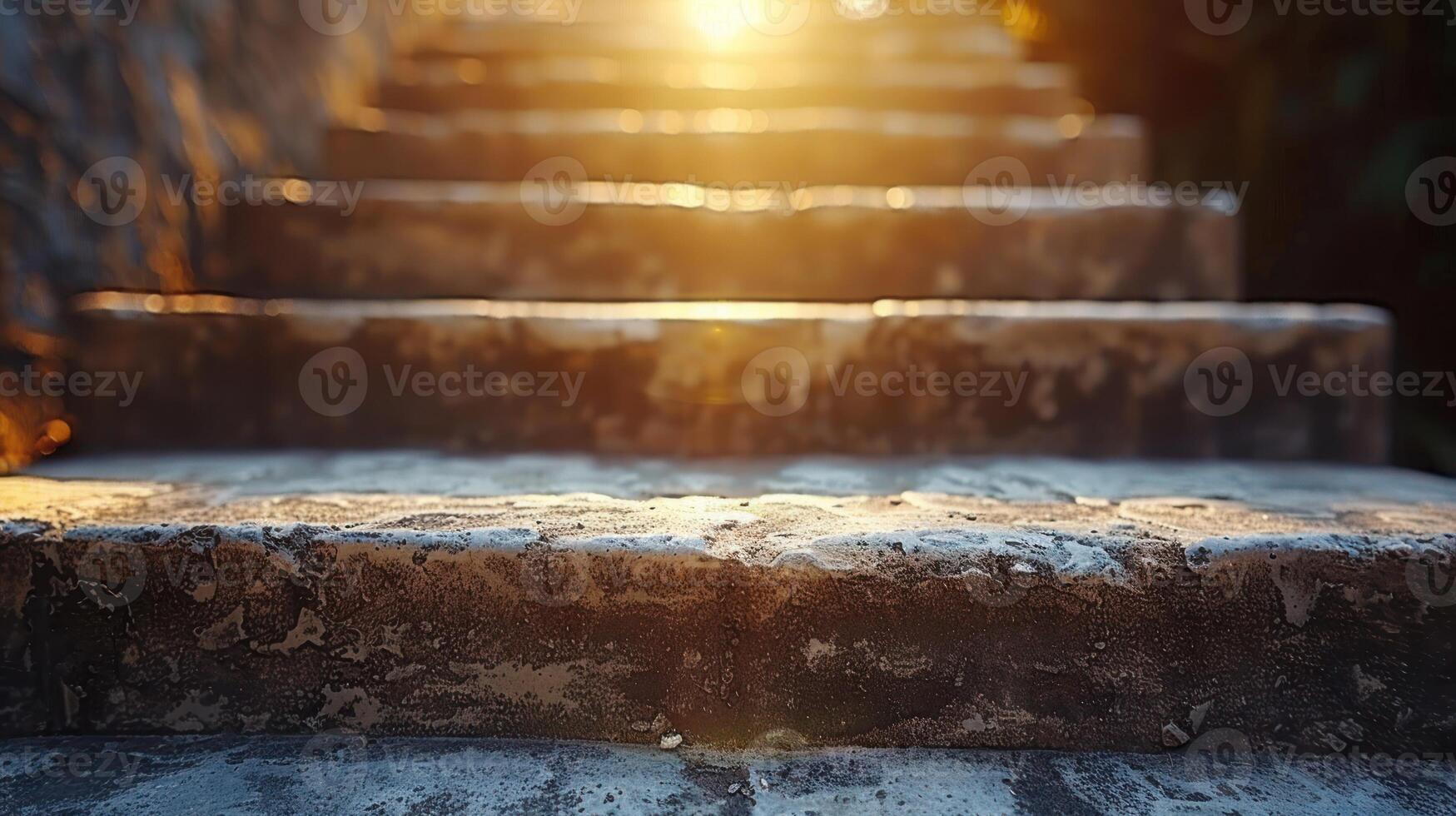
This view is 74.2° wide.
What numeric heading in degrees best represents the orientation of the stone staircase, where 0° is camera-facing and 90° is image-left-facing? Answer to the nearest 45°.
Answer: approximately 0°
